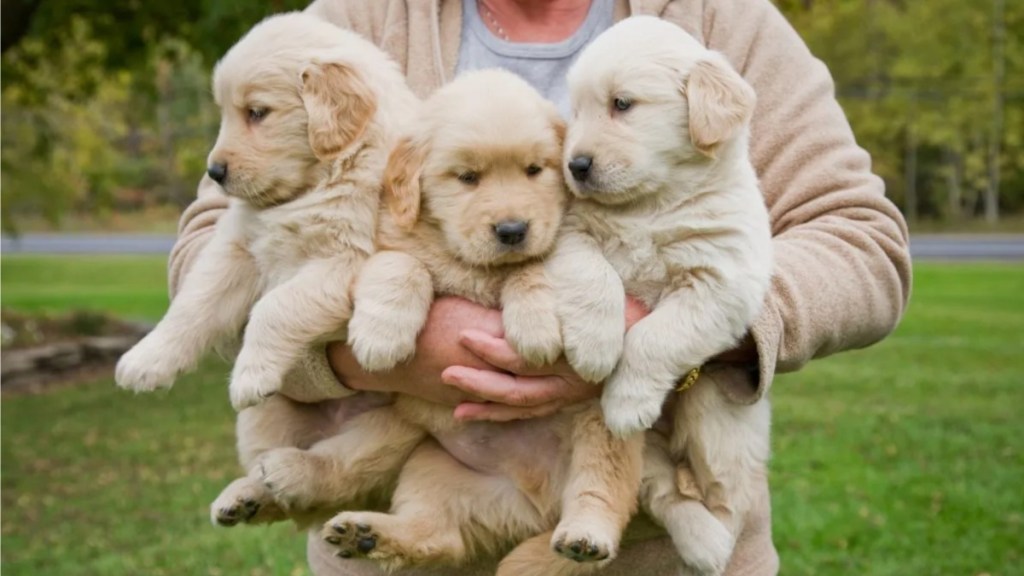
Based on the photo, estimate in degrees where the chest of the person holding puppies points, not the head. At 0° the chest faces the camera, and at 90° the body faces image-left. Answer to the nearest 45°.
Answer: approximately 0°

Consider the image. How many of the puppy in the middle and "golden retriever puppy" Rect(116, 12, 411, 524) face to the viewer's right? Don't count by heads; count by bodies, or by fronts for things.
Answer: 0

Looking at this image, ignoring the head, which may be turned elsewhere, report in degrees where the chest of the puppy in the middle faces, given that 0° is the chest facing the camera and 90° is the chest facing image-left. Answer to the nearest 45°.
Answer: approximately 0°

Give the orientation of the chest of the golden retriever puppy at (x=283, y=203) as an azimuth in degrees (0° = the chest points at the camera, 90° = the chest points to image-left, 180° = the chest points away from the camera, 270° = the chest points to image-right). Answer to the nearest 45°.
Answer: approximately 45°

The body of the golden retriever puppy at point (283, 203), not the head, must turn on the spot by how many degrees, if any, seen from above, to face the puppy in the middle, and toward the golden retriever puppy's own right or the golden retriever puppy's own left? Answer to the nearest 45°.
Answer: approximately 90° to the golden retriever puppy's own left

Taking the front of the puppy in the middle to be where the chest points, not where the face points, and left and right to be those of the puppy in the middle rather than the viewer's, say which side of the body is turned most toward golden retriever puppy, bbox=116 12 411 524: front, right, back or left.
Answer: right
